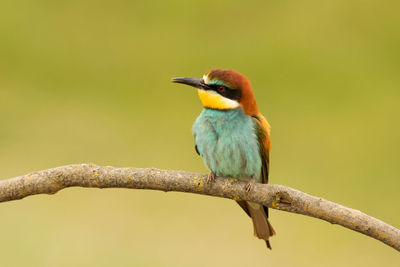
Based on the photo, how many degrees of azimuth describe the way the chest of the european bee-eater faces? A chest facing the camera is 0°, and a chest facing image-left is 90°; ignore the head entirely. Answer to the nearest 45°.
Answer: approximately 45°
